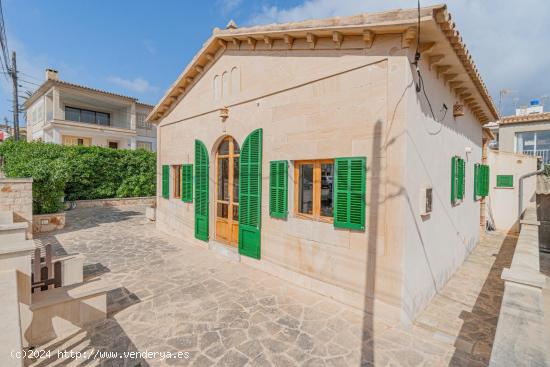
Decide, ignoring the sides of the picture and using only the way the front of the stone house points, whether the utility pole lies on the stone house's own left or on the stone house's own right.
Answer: on the stone house's own right

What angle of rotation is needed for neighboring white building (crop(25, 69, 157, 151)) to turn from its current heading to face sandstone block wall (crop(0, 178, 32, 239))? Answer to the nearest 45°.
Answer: approximately 45° to its right

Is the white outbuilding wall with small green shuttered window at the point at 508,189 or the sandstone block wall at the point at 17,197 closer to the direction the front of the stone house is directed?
the sandstone block wall

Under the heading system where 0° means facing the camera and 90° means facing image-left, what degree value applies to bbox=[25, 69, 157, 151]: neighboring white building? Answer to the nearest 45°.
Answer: approximately 315°

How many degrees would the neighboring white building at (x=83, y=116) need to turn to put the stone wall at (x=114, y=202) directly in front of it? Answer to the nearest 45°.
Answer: approximately 45° to its right

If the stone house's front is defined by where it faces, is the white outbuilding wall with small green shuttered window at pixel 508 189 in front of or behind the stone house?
behind
